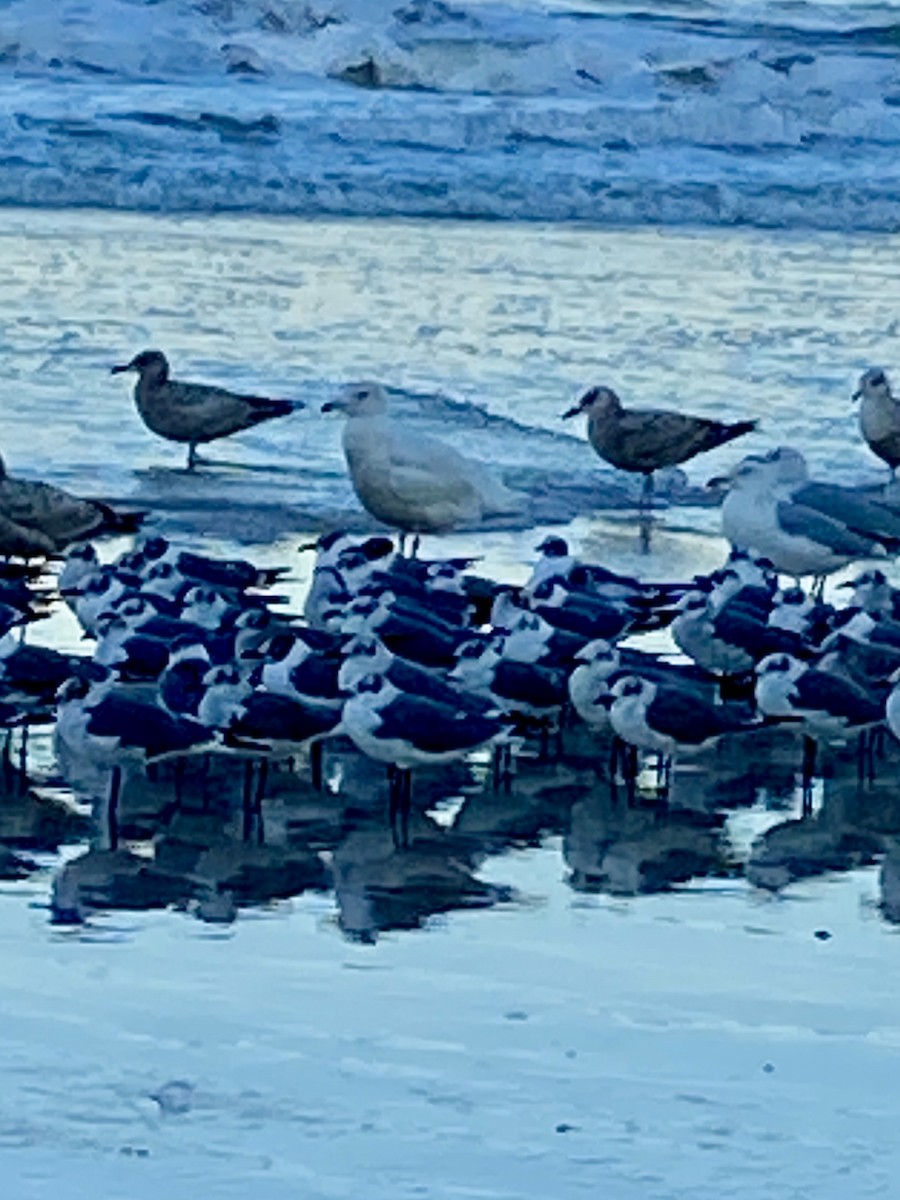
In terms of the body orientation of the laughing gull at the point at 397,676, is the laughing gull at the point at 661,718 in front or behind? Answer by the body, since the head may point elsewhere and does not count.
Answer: behind

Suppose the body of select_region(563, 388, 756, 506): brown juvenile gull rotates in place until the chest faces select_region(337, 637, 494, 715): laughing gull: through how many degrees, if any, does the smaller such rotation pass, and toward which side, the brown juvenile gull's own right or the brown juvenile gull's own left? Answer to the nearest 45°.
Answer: approximately 90° to the brown juvenile gull's own left

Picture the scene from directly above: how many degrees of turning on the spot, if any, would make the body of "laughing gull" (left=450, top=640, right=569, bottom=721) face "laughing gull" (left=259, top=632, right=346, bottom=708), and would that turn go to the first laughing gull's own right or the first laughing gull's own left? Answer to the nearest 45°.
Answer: approximately 45° to the first laughing gull's own left

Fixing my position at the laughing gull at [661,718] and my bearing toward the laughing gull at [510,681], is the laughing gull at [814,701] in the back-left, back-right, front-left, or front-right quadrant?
back-right

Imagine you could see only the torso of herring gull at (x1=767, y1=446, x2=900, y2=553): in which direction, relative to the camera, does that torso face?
to the viewer's left

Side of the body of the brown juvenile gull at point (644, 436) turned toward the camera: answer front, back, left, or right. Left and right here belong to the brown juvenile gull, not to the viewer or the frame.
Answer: left

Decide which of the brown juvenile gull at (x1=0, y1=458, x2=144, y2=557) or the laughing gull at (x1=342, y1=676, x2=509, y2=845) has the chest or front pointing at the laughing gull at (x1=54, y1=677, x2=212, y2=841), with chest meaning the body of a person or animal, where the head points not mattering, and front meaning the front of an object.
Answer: the laughing gull at (x1=342, y1=676, x2=509, y2=845)

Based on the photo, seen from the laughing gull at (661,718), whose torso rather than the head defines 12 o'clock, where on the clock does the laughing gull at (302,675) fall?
the laughing gull at (302,675) is roughly at 12 o'clock from the laughing gull at (661,718).

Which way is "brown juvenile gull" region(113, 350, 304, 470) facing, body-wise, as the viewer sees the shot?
to the viewer's left

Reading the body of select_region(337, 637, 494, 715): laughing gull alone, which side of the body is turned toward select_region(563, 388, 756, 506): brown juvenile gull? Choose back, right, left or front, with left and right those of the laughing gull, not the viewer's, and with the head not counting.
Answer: right

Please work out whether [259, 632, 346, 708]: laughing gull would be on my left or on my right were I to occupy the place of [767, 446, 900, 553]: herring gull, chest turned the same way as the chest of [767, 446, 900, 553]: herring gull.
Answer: on my left

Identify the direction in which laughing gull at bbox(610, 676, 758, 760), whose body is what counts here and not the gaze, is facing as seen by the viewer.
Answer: to the viewer's left

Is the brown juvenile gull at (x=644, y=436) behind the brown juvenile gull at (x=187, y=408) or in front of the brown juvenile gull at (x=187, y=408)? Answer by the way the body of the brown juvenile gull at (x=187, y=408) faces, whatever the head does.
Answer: behind

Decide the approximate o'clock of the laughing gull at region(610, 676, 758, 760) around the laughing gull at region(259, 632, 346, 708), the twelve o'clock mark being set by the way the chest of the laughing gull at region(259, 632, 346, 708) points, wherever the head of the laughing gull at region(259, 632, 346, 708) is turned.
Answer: the laughing gull at region(610, 676, 758, 760) is roughly at 6 o'clock from the laughing gull at region(259, 632, 346, 708).

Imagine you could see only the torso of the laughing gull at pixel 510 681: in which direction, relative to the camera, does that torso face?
to the viewer's left

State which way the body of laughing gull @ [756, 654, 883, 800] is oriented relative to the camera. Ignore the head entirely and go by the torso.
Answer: to the viewer's left

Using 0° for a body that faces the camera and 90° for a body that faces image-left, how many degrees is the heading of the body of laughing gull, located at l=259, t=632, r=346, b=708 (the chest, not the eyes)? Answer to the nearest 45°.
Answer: approximately 90°

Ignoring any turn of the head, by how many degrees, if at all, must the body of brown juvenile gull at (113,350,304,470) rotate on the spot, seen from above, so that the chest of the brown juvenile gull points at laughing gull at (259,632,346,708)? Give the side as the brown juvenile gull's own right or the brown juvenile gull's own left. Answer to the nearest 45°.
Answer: approximately 90° to the brown juvenile gull's own left
